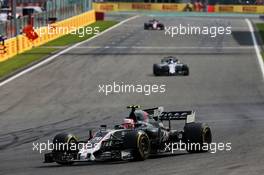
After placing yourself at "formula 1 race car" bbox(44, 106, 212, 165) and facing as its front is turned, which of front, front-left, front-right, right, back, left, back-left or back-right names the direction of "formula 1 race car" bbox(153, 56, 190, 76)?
back-right

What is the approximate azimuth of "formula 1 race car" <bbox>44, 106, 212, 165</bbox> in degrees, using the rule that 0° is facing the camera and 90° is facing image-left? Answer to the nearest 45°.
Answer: approximately 45°

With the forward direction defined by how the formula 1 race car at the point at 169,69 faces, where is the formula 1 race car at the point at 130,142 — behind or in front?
in front

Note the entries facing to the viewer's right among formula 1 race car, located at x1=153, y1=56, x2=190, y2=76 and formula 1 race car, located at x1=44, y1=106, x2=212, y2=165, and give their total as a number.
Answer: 0
